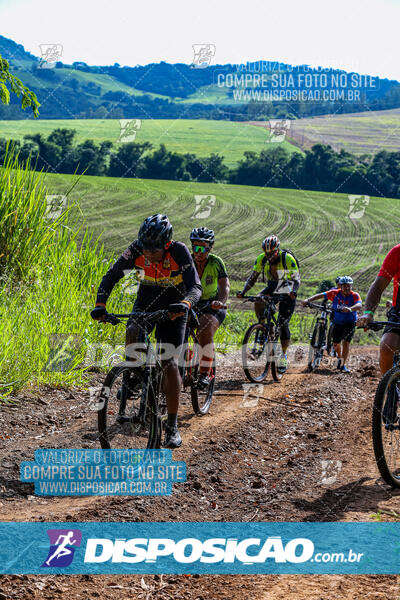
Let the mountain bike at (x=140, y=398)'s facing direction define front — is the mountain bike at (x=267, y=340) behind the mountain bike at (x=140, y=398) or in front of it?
behind

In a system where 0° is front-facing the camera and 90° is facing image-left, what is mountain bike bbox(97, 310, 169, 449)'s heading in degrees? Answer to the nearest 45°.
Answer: approximately 45°

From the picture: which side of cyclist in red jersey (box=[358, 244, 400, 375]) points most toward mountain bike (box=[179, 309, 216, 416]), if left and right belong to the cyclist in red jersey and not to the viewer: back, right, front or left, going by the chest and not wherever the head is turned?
right

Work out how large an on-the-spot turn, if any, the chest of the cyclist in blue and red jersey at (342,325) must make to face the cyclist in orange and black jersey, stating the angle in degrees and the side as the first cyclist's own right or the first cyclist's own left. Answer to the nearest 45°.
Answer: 0° — they already face them

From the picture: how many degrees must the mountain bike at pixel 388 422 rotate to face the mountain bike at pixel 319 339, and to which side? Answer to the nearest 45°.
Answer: approximately 135° to its right
